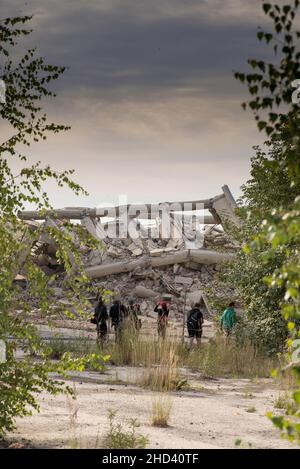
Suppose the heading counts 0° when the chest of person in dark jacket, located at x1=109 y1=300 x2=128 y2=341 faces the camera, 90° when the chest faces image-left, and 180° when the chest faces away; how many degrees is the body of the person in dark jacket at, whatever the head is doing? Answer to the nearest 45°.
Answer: approximately 180°

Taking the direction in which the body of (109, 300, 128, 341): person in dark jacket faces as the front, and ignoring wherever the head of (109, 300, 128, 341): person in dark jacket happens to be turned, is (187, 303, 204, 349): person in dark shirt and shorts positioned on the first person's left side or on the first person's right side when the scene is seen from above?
on the first person's right side

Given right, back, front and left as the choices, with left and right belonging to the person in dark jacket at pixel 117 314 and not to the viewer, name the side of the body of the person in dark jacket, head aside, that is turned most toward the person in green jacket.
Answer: right

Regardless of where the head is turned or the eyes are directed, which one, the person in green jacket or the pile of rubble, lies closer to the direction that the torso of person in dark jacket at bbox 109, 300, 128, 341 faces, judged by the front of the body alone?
the pile of rubble

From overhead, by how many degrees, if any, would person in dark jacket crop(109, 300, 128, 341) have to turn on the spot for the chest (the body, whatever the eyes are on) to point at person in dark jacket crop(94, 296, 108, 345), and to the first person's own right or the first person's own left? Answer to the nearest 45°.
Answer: approximately 135° to the first person's own left

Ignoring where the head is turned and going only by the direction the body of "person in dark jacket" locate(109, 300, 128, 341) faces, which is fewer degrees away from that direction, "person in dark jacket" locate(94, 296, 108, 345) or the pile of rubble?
the pile of rubble

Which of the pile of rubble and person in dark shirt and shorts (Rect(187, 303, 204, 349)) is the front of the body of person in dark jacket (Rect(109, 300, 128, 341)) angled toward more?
the pile of rubble

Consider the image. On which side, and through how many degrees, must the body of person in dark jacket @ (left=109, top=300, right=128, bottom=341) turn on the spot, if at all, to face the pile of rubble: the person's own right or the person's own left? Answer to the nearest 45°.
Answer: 0° — they already face it
